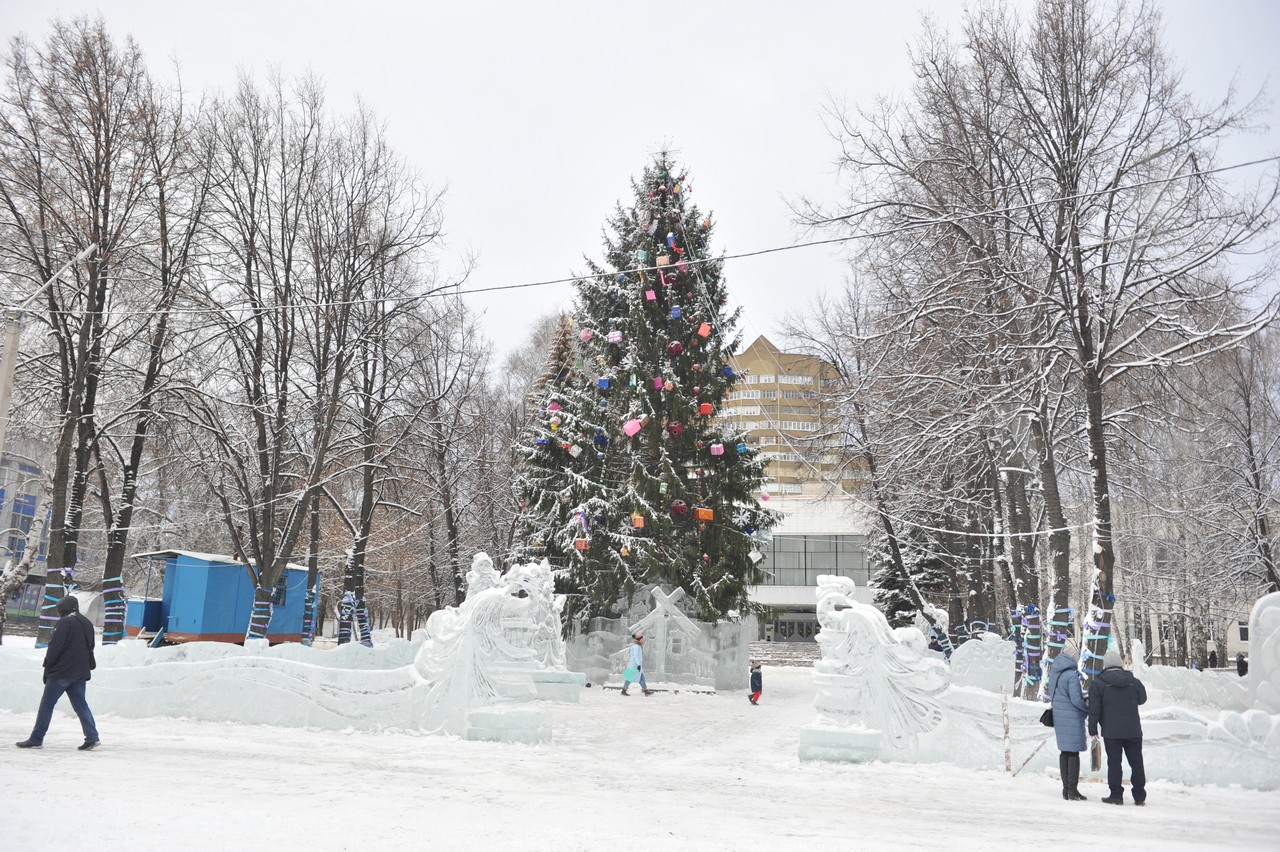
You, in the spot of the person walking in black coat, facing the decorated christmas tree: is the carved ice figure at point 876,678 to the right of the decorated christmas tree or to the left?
right

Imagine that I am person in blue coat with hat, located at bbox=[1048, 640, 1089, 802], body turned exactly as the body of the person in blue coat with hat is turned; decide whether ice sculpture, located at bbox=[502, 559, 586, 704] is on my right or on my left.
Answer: on my left

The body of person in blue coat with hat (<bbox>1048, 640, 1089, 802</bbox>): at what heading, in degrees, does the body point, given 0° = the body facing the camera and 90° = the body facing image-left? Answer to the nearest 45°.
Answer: approximately 225°

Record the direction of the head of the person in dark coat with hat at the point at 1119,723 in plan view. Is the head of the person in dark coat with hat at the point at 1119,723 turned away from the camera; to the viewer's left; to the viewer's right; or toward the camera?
away from the camera

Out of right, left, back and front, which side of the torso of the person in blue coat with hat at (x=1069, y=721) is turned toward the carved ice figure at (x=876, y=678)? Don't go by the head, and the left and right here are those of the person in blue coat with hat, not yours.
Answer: left

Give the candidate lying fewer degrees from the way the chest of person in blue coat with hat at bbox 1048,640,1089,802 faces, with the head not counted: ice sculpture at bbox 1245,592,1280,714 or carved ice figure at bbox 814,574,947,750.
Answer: the ice sculpture

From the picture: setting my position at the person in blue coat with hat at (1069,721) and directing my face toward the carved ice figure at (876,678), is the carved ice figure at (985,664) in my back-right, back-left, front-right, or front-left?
front-right

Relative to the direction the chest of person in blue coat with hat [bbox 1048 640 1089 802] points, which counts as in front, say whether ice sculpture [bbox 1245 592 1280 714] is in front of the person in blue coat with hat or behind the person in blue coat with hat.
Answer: in front

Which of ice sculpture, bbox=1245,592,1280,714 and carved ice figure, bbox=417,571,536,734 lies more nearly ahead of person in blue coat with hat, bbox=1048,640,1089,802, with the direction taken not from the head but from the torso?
the ice sculpture
